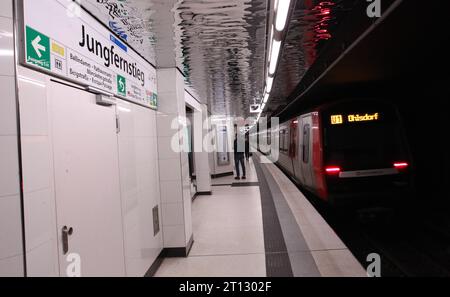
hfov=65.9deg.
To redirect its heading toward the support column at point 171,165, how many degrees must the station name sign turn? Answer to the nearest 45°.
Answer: approximately 90° to its left

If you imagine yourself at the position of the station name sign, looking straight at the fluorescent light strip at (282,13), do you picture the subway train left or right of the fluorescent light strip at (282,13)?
left

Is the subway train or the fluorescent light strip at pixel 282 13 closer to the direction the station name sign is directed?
the fluorescent light strip

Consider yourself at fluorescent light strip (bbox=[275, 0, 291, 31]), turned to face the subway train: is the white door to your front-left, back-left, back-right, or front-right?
back-left

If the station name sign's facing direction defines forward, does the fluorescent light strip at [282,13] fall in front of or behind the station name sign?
in front
